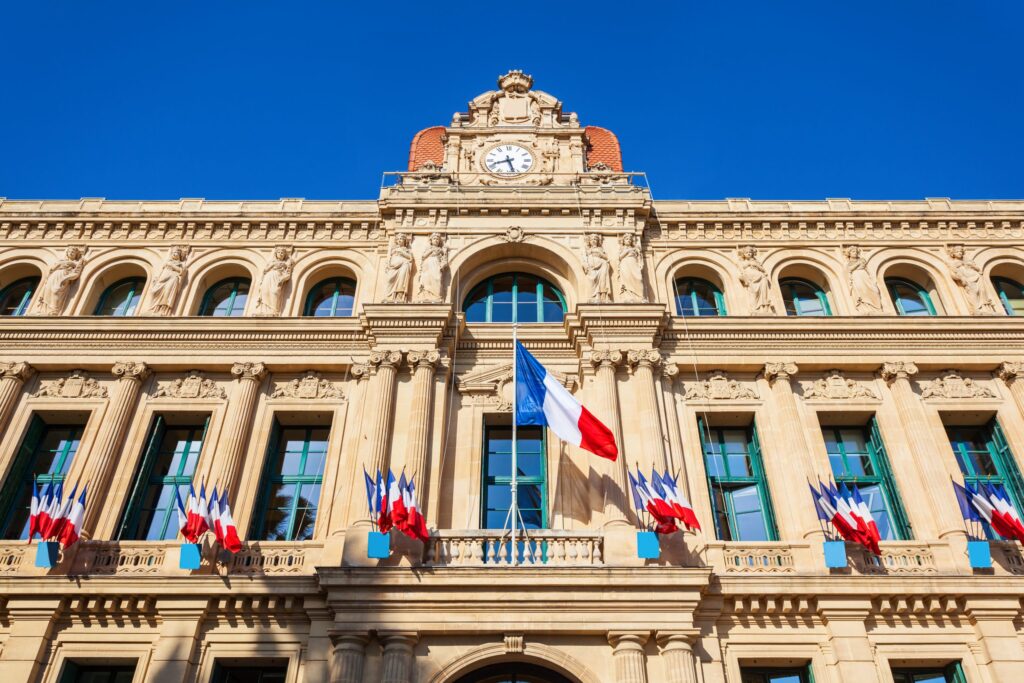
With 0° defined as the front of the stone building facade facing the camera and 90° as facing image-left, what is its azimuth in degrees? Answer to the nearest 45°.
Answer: approximately 0°
